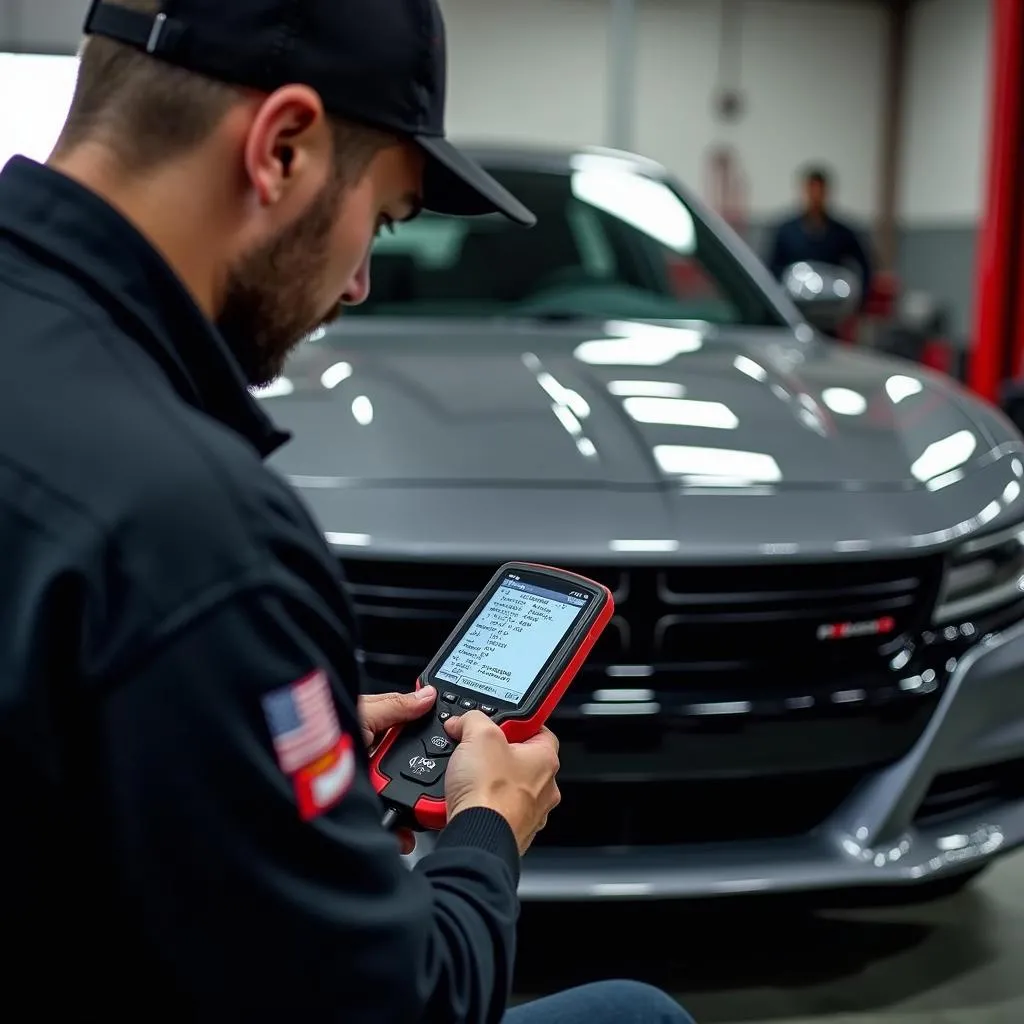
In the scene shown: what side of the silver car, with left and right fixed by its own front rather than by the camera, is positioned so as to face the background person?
back

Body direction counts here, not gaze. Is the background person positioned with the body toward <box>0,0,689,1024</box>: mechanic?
yes

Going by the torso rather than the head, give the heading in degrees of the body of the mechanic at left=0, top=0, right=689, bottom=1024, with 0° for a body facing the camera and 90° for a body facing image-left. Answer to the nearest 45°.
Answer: approximately 225°

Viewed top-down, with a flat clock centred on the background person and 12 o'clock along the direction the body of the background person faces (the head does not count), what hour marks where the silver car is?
The silver car is roughly at 12 o'clock from the background person.

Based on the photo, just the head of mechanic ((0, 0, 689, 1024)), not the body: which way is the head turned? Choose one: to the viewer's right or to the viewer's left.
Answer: to the viewer's right

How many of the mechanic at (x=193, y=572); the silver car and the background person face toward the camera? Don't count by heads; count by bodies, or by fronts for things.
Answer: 2

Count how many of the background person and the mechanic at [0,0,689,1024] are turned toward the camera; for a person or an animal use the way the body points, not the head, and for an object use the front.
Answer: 1

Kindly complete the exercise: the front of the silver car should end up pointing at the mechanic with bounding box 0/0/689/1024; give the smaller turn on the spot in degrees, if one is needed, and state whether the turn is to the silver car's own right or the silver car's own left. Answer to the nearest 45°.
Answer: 0° — it already faces them

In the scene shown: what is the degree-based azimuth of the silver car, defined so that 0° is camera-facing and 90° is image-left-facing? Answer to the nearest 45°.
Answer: approximately 0°

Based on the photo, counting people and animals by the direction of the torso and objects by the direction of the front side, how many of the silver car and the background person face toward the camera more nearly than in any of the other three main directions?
2

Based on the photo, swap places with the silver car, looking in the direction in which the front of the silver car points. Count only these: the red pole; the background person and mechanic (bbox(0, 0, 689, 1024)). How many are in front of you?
1

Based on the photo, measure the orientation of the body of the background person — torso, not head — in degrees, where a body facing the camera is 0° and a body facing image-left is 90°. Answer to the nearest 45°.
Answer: approximately 0°

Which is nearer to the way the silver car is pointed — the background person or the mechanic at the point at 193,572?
the mechanic
